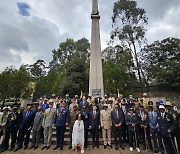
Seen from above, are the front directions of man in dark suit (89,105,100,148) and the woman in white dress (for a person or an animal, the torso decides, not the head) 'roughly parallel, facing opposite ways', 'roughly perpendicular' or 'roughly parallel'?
roughly parallel

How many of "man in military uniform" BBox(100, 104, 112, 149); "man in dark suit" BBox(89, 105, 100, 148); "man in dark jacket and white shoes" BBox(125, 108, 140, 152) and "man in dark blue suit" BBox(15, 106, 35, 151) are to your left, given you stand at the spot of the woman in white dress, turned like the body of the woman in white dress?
3

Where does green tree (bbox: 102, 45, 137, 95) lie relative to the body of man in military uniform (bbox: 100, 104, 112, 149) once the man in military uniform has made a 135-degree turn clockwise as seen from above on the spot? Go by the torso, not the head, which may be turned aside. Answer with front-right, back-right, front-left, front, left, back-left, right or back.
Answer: front-right

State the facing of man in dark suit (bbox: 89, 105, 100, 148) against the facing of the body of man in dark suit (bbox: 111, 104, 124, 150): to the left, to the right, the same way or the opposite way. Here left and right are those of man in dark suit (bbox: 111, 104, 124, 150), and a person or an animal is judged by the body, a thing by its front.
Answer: the same way

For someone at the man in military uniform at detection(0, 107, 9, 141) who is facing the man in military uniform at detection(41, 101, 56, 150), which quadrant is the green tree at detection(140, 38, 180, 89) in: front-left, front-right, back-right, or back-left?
front-left

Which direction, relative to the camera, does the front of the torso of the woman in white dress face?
toward the camera

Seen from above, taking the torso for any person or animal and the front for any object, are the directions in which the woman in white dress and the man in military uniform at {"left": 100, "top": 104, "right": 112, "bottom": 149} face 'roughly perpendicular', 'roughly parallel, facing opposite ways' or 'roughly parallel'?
roughly parallel

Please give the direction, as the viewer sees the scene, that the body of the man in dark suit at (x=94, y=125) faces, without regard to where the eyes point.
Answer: toward the camera

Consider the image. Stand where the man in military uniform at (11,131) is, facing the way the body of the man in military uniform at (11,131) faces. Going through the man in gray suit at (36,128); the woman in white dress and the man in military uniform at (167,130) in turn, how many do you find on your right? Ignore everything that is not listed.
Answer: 0

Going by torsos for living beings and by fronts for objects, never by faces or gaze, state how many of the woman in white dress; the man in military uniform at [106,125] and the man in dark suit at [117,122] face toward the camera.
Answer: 3

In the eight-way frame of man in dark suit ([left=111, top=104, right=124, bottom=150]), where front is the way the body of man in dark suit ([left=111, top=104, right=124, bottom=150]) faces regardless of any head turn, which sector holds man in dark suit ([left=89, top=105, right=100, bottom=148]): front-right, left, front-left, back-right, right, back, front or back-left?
right

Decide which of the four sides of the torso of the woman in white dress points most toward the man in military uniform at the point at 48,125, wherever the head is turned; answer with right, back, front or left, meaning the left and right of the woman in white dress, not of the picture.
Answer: right

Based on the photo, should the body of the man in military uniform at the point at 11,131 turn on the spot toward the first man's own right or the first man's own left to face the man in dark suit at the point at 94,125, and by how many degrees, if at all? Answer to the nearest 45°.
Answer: approximately 45° to the first man's own left

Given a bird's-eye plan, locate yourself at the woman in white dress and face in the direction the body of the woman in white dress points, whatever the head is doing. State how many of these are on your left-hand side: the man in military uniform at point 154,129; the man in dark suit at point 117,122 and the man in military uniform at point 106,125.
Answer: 3

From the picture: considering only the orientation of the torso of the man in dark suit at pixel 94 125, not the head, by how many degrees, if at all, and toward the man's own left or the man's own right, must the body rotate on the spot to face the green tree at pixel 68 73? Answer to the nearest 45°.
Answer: approximately 180°
